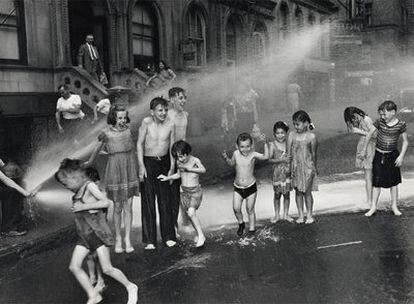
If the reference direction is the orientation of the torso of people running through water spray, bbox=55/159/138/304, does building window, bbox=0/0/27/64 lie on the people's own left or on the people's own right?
on the people's own right

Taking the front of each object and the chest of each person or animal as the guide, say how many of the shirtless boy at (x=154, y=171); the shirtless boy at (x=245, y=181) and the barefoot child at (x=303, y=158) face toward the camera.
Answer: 3

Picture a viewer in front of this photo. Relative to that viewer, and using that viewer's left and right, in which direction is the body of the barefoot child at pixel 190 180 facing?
facing the viewer and to the left of the viewer

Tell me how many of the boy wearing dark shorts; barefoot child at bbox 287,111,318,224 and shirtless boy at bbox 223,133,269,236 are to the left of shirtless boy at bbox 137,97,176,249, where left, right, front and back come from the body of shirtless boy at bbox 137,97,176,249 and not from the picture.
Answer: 3

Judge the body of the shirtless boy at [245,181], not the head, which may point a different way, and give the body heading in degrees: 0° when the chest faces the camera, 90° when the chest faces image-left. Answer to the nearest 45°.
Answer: approximately 0°

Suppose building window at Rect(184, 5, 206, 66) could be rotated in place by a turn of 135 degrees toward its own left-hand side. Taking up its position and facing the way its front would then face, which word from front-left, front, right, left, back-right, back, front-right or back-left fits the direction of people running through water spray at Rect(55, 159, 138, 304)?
back

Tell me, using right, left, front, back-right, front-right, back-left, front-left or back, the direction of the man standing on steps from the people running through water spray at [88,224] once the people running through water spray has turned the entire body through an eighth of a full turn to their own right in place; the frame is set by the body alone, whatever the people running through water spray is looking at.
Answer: right

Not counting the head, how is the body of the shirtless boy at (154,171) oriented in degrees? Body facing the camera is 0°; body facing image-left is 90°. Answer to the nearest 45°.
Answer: approximately 0°

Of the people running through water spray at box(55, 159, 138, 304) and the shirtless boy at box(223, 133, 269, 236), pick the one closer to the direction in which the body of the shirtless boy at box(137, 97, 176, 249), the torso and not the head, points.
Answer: the people running through water spray

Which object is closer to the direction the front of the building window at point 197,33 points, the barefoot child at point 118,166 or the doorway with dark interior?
the barefoot child

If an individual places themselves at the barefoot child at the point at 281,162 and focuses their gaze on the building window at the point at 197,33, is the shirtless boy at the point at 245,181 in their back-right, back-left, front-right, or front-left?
back-left

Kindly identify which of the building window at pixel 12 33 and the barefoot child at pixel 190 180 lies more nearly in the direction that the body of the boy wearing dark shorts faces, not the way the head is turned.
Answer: the barefoot child

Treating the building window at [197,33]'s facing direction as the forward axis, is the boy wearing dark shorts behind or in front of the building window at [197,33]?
in front

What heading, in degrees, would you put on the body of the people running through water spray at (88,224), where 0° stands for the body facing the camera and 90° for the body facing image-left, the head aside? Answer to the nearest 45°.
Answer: approximately 45°
